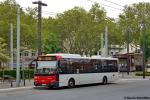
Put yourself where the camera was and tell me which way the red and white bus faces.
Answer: facing the viewer and to the left of the viewer
